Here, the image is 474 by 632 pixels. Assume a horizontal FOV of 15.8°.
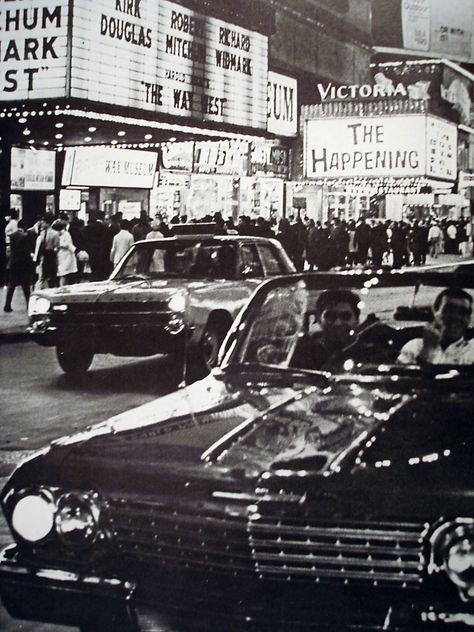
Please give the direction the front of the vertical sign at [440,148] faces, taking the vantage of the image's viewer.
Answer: facing the viewer and to the right of the viewer

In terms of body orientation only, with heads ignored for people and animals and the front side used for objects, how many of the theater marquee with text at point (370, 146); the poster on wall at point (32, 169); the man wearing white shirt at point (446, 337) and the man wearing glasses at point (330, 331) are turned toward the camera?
4

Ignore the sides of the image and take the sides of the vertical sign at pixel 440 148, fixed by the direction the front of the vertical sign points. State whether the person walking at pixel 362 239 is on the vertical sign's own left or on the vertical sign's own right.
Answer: on the vertical sign's own right

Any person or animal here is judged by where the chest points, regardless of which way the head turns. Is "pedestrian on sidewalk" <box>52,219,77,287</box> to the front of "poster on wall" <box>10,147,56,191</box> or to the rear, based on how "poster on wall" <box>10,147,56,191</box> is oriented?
to the front

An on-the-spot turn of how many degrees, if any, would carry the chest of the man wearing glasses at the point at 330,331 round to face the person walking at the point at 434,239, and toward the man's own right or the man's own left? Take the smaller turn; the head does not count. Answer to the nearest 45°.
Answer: approximately 180°

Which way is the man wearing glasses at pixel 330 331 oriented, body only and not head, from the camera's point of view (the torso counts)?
toward the camera

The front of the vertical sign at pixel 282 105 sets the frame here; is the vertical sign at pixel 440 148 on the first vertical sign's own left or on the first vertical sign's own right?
on the first vertical sign's own left

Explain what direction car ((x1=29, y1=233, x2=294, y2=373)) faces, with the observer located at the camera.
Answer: facing the viewer and to the left of the viewer

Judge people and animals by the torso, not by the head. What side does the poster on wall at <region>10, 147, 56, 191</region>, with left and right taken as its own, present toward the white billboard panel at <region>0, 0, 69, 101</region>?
front

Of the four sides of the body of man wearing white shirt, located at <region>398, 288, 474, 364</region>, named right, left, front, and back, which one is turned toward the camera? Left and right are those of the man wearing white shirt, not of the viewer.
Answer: front

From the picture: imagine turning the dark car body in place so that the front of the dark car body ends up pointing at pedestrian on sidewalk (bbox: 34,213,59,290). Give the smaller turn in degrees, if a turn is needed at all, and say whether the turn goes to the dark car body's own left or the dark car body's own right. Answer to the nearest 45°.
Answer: approximately 135° to the dark car body's own right

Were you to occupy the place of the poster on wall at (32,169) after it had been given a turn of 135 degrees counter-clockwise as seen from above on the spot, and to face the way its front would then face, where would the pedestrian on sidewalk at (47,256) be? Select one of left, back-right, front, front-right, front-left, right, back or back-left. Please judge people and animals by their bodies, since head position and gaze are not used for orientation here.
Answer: back-right
